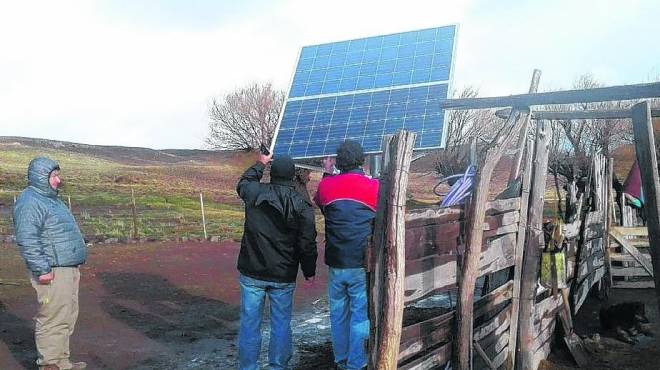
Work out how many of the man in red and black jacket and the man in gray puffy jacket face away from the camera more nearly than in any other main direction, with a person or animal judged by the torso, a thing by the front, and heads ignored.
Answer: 1

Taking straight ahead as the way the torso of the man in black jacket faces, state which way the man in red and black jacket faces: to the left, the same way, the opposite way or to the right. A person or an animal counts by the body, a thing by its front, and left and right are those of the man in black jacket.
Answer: the same way

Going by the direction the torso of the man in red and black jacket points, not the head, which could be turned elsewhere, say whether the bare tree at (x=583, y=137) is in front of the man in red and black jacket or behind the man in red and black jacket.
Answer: in front

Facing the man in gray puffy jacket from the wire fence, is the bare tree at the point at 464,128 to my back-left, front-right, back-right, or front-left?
back-left

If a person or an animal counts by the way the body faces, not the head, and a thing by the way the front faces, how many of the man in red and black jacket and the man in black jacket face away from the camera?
2

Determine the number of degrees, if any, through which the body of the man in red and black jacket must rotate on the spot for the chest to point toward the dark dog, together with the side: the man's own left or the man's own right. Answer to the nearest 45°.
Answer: approximately 45° to the man's own right

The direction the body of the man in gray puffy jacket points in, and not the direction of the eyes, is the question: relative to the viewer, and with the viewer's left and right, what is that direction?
facing to the right of the viewer

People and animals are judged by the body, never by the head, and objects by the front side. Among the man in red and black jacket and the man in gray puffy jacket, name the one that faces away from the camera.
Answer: the man in red and black jacket

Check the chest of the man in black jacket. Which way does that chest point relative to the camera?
away from the camera

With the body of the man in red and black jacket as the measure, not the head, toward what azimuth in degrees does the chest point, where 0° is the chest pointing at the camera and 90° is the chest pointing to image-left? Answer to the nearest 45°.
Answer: approximately 180°

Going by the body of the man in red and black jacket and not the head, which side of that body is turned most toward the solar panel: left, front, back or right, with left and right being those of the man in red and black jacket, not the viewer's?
front

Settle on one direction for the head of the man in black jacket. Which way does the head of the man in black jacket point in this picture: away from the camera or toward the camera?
away from the camera

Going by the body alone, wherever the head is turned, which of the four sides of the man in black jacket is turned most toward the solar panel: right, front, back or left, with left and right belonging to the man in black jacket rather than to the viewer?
front
